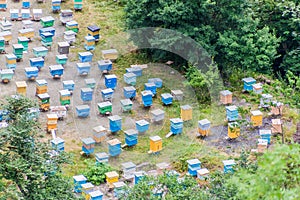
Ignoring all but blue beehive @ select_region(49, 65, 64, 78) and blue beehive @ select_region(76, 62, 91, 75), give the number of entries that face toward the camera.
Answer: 2

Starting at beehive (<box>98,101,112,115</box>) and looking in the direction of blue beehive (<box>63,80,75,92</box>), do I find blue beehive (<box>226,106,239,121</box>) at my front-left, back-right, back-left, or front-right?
back-right

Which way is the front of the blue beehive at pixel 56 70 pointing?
toward the camera

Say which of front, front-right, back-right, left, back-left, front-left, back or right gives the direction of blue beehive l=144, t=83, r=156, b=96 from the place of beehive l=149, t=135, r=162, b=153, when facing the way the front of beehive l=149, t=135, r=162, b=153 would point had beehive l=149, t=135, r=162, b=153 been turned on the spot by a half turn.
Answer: front-left

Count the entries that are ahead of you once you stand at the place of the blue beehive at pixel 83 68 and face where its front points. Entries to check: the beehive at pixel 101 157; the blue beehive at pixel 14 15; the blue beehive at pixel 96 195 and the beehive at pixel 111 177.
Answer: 3

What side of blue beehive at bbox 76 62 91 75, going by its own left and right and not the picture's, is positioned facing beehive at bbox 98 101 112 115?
front

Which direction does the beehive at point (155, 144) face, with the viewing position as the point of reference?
facing the viewer and to the left of the viewer

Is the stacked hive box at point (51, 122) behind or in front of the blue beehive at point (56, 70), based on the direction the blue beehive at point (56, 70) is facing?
in front

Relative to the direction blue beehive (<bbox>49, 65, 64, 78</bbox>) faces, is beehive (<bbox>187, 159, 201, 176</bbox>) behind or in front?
in front

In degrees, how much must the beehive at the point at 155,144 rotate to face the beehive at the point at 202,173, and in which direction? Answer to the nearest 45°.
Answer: approximately 90° to its left

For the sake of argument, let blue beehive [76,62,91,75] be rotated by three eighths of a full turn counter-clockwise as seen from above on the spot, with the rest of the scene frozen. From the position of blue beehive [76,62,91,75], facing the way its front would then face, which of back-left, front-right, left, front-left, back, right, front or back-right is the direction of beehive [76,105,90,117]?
back-right

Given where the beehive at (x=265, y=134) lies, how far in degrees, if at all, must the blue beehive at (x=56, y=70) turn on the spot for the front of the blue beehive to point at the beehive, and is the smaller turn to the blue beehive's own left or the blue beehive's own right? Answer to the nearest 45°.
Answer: approximately 45° to the blue beehive's own left

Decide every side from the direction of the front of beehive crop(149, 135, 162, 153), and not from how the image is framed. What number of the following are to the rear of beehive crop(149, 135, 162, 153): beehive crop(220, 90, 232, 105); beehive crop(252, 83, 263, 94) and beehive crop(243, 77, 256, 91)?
3

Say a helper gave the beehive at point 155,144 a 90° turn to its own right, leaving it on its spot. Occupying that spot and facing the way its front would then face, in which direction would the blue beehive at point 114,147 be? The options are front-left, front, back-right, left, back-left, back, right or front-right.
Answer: front-left

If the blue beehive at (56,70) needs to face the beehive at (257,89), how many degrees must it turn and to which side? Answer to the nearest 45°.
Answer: approximately 90° to its left

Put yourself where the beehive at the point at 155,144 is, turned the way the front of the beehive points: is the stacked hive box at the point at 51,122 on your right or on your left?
on your right

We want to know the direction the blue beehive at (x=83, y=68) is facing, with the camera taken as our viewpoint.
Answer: facing the viewer
